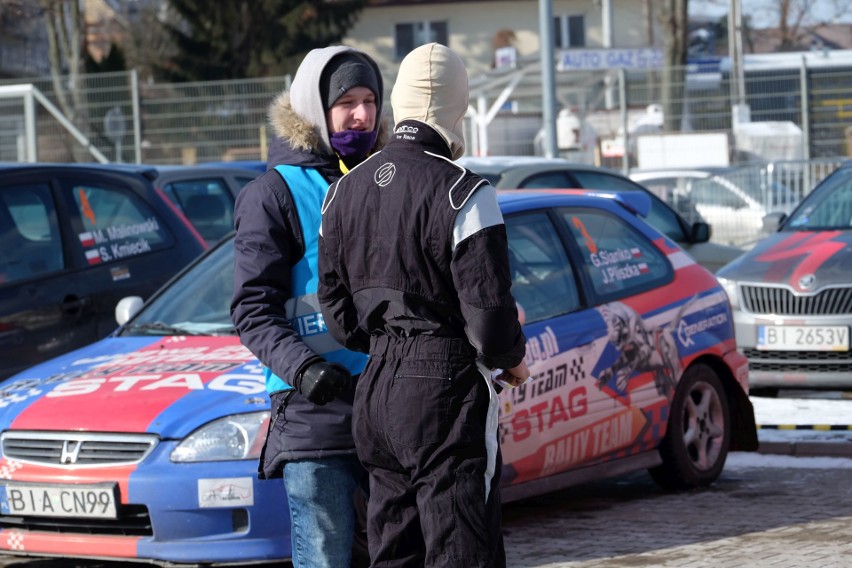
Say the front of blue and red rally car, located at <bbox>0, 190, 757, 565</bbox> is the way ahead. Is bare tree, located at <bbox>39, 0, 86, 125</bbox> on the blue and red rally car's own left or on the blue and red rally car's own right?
on the blue and red rally car's own right

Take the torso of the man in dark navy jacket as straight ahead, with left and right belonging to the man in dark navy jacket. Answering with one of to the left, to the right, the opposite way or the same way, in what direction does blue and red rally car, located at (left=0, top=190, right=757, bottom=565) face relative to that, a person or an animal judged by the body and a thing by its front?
to the right

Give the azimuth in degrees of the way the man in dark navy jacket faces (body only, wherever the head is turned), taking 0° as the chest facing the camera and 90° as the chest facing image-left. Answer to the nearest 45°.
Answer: approximately 315°

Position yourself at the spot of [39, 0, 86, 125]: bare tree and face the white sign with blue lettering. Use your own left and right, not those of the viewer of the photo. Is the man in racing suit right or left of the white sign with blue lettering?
right

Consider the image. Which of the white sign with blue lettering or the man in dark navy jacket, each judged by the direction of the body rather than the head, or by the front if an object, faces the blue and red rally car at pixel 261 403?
the white sign with blue lettering

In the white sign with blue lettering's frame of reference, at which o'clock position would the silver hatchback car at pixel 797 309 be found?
The silver hatchback car is roughly at 12 o'clock from the white sign with blue lettering.

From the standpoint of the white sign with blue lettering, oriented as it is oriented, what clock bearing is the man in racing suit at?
The man in racing suit is roughly at 12 o'clock from the white sign with blue lettering.

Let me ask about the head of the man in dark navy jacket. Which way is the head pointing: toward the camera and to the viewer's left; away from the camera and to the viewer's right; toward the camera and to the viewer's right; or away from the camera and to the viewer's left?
toward the camera and to the viewer's right

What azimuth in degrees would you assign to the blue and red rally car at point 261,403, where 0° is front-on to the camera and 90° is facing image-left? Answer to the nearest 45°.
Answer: approximately 45°

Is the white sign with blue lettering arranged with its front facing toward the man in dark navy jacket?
yes

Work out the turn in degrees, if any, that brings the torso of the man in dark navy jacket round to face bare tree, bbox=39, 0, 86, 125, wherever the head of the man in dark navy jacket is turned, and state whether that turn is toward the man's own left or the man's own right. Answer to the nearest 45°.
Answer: approximately 135° to the man's own left
